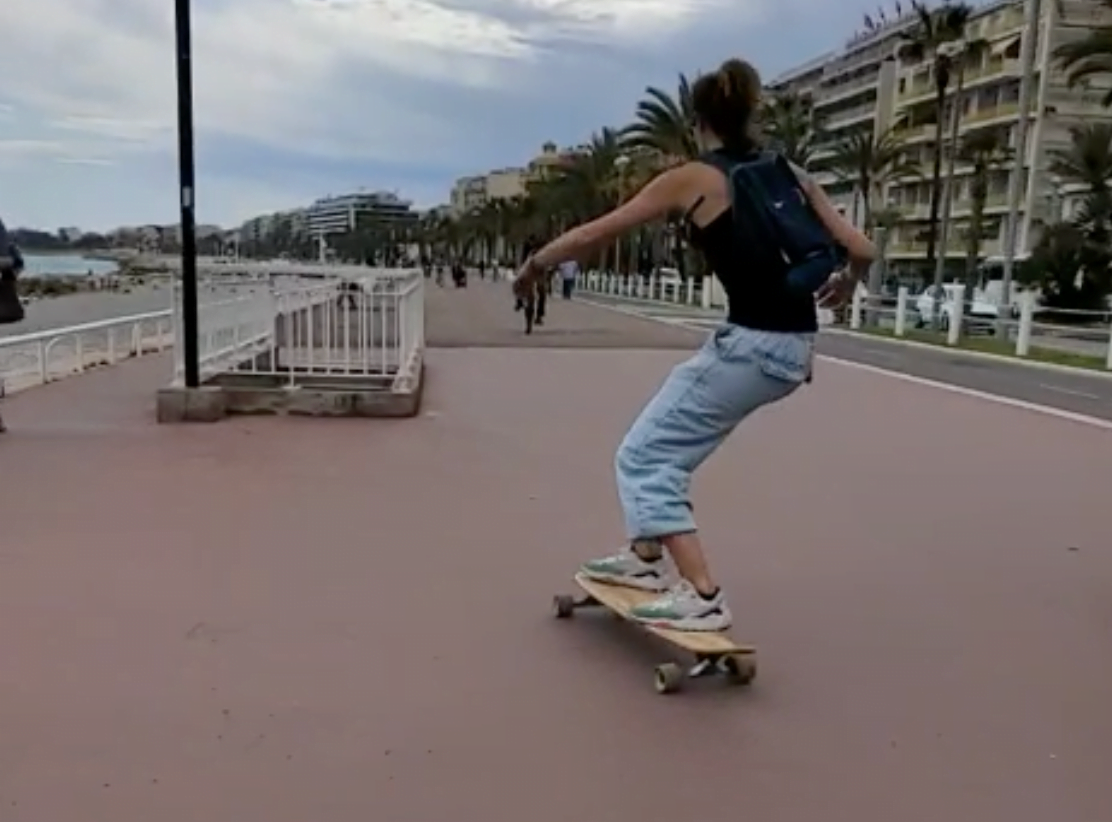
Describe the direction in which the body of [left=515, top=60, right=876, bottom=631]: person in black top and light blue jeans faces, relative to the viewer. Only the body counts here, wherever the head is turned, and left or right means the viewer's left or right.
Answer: facing away from the viewer and to the left of the viewer

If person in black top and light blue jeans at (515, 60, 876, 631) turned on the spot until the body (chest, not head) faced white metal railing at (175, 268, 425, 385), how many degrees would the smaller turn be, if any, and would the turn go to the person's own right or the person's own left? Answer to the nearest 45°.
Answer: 0° — they already face it

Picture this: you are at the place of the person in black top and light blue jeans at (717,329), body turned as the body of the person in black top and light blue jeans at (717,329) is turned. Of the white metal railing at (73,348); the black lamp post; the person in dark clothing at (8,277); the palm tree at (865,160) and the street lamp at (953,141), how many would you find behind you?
0

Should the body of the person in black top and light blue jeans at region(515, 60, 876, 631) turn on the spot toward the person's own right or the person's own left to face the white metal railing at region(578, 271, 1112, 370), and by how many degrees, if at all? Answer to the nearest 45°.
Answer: approximately 45° to the person's own right

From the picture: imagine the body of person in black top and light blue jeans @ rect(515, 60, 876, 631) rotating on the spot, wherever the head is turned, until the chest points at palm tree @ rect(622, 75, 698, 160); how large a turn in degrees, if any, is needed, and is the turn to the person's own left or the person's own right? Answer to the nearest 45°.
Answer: approximately 45° to the person's own right

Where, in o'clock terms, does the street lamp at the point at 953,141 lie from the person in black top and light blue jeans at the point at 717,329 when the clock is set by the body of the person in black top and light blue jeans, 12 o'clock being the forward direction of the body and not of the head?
The street lamp is roughly at 2 o'clock from the person in black top and light blue jeans.

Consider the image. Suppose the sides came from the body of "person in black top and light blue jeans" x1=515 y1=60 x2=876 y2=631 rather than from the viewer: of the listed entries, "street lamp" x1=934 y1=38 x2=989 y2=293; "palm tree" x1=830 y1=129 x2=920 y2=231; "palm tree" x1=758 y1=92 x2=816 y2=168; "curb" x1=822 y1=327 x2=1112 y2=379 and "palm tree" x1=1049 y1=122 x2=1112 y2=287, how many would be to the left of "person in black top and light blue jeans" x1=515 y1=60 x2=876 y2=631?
0

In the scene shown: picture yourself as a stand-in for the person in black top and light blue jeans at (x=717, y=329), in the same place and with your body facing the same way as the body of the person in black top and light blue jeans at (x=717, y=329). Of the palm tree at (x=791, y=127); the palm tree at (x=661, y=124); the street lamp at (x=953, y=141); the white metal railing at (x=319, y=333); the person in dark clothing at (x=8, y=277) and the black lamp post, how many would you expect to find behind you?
0

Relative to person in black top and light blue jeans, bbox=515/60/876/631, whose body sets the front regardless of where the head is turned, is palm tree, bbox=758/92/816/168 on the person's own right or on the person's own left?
on the person's own right

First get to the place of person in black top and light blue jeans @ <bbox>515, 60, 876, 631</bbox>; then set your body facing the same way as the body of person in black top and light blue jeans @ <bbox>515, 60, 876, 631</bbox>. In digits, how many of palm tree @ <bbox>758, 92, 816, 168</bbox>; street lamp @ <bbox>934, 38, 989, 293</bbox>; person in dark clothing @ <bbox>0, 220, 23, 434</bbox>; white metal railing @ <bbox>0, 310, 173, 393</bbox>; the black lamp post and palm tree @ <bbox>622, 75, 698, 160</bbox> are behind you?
0

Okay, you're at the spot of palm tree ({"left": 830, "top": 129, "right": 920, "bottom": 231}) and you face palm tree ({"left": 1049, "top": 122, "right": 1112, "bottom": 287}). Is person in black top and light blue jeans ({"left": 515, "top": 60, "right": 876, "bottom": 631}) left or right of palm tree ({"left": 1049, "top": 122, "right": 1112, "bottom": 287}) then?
right

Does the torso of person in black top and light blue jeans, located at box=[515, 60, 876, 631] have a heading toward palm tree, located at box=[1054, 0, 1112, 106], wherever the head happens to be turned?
no

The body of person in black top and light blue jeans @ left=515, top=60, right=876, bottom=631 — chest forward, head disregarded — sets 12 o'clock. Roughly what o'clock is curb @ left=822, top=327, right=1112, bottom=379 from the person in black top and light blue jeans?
The curb is roughly at 2 o'clock from the person in black top and light blue jeans.

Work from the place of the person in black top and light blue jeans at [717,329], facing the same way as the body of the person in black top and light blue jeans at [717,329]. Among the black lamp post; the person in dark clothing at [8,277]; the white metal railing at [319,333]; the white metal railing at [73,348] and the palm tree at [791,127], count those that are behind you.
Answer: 0

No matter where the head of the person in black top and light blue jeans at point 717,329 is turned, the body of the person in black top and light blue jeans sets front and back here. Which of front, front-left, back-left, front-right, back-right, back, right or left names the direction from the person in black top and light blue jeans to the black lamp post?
front

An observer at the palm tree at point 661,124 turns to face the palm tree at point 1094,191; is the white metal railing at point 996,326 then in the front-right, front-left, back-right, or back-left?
front-right

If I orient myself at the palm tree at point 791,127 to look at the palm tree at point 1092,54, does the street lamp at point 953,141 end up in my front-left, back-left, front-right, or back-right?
front-left

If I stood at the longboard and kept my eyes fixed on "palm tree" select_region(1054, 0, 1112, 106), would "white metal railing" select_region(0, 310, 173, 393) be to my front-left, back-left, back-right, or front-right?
front-left
